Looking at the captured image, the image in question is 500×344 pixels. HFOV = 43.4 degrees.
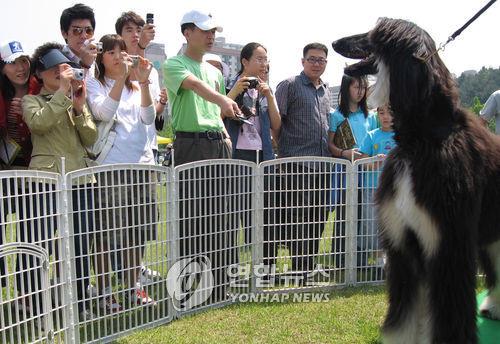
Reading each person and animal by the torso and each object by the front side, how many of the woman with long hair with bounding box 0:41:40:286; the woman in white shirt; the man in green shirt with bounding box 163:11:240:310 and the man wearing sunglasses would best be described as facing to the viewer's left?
0

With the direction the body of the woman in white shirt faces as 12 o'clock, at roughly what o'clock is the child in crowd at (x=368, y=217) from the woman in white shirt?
The child in crowd is roughly at 10 o'clock from the woman in white shirt.

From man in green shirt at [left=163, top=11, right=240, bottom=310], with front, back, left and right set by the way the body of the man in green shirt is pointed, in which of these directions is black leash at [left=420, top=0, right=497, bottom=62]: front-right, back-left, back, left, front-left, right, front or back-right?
front

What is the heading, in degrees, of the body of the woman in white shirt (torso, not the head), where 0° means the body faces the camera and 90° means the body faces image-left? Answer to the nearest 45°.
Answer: approximately 315°

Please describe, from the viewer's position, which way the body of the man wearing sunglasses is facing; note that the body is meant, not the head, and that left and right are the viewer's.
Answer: facing the viewer and to the right of the viewer

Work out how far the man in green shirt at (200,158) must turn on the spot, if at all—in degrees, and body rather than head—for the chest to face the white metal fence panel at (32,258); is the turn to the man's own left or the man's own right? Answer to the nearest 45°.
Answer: approximately 90° to the man's own right

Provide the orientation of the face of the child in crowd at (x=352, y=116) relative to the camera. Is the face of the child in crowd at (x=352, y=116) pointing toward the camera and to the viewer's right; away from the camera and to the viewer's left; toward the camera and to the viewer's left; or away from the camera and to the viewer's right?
toward the camera and to the viewer's right

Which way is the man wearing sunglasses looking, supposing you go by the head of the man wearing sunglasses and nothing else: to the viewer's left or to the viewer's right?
to the viewer's right

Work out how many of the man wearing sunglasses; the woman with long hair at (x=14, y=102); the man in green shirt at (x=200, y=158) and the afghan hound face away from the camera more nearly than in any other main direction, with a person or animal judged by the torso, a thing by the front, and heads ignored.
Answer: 0

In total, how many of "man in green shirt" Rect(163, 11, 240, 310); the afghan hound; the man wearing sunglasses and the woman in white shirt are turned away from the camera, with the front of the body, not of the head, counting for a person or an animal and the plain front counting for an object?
0

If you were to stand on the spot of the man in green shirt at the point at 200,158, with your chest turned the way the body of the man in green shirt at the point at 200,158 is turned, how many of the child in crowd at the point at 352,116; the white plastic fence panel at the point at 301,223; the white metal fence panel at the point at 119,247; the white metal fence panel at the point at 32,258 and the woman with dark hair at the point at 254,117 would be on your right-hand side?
2

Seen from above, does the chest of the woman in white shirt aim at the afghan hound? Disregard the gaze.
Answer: yes

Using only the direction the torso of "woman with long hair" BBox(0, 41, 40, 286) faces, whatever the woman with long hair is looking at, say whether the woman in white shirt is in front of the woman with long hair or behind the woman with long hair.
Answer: in front

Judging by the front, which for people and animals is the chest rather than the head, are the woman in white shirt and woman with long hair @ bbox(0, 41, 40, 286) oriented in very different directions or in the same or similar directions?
same or similar directions

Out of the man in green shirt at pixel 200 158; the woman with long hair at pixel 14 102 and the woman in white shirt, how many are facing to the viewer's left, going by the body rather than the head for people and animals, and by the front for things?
0

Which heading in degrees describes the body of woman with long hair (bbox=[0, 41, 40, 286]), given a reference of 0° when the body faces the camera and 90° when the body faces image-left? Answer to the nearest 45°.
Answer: approximately 315°

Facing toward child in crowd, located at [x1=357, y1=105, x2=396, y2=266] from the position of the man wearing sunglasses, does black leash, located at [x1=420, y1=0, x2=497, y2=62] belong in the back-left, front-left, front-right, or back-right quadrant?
front-right

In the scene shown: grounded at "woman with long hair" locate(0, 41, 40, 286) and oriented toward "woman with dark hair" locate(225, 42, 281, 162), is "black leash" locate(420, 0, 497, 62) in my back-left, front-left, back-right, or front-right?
front-right

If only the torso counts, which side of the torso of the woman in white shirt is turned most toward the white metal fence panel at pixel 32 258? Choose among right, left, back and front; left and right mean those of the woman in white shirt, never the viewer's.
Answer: right
